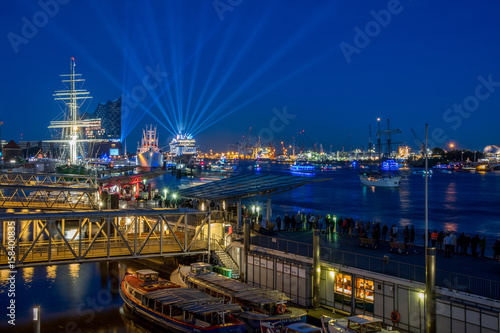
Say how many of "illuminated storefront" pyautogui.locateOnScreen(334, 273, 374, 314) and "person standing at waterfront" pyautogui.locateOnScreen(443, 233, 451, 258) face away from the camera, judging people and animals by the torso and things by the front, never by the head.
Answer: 1

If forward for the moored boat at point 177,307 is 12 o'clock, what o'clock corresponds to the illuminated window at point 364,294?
The illuminated window is roughly at 5 o'clock from the moored boat.

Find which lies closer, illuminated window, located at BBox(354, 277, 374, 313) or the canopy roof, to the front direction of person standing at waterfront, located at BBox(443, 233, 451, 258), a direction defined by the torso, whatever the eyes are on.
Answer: the canopy roof

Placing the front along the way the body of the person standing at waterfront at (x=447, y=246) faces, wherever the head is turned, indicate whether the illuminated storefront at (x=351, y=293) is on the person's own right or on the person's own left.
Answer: on the person's own left

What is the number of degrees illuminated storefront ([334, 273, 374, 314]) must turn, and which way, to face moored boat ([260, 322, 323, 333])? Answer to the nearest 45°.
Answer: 0° — it already faces it

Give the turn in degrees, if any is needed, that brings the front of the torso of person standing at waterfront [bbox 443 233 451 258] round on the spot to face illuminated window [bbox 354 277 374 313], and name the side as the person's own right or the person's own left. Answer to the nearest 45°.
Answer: approximately 135° to the person's own left

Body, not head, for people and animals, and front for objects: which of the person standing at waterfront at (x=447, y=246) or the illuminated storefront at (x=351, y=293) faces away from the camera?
the person standing at waterfront

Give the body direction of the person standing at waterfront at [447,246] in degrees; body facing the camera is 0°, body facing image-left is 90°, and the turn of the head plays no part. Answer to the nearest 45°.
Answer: approximately 180°

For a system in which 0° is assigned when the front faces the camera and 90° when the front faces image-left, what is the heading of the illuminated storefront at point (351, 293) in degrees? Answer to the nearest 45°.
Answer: approximately 45°

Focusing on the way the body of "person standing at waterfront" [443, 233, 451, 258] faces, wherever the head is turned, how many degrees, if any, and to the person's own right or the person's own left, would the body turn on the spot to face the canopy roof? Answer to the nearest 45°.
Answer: approximately 90° to the person's own left

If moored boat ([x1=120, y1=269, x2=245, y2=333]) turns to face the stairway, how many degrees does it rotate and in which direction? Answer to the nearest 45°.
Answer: approximately 90° to its right

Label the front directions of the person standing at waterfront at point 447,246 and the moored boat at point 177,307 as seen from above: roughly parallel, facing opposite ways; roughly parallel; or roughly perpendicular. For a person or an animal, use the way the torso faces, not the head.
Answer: roughly perpendicular
